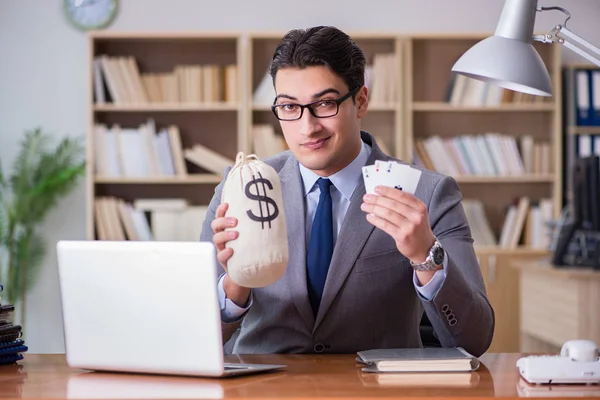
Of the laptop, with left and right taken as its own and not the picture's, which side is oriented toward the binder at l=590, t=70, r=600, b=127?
front

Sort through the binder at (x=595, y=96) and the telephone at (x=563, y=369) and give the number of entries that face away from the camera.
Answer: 1

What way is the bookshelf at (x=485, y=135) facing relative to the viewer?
toward the camera

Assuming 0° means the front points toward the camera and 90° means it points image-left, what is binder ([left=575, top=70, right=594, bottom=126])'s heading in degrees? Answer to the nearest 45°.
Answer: approximately 0°

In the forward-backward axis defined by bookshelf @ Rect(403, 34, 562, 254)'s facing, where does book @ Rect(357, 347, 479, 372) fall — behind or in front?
in front

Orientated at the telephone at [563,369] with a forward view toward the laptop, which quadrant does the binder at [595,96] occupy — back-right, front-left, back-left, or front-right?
back-right

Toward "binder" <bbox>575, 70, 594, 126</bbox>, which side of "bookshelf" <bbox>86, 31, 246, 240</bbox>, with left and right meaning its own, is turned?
left

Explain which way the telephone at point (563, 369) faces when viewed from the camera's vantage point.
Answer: facing away from the viewer

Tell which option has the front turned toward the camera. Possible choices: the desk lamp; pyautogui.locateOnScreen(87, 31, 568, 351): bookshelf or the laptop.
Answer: the bookshelf

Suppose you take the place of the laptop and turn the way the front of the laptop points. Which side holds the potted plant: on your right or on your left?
on your left

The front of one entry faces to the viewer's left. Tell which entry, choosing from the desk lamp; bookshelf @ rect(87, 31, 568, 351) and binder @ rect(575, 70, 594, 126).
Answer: the desk lamp

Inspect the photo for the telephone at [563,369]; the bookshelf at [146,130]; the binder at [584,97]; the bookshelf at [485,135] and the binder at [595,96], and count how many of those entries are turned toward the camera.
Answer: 4

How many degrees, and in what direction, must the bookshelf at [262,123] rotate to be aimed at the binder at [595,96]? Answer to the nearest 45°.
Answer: approximately 90° to its left

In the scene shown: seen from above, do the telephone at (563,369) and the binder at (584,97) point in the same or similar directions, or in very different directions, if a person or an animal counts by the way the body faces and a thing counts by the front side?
very different directions

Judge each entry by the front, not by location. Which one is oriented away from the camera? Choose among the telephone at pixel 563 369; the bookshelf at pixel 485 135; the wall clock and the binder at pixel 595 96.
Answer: the telephone

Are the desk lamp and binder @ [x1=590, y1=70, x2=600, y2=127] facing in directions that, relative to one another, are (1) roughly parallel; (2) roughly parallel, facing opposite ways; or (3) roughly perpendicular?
roughly perpendicular
